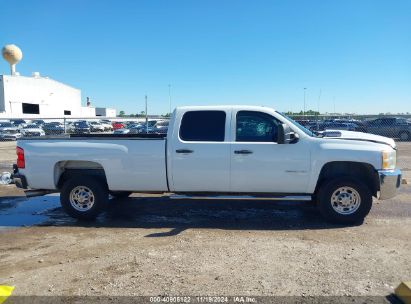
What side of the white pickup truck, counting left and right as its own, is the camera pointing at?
right

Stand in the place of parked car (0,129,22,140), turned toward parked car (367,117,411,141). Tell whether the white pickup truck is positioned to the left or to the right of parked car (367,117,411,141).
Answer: right

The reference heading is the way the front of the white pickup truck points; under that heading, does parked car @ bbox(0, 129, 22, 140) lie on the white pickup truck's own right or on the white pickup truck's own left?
on the white pickup truck's own left

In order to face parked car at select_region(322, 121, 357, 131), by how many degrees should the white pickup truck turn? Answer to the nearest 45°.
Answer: approximately 45° to its left

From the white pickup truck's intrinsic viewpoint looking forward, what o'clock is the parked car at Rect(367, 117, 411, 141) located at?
The parked car is roughly at 10 o'clock from the white pickup truck.
